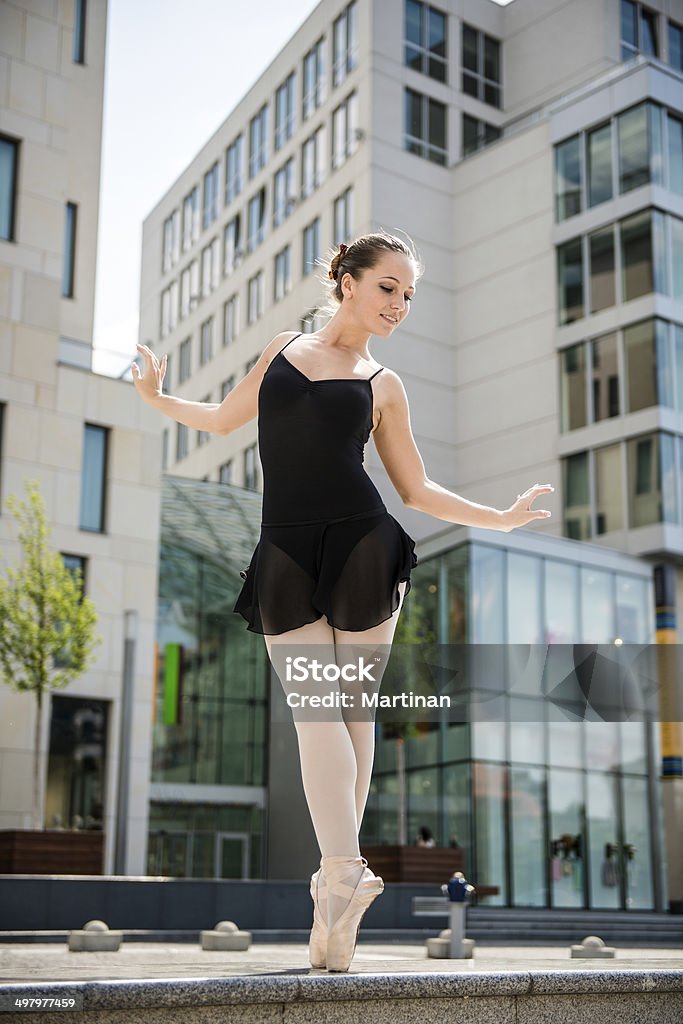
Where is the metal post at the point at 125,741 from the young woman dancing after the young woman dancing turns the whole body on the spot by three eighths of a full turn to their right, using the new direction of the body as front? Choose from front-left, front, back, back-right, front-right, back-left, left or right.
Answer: front-right

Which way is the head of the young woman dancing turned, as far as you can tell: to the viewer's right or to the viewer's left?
to the viewer's right

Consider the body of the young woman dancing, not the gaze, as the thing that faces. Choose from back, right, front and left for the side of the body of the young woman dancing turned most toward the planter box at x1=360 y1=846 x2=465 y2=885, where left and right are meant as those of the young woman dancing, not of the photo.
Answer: back

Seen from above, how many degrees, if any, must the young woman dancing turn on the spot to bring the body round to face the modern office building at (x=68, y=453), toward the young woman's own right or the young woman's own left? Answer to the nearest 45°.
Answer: approximately 180°

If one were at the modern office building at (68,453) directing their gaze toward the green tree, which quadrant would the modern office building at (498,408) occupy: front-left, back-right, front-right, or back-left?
back-left

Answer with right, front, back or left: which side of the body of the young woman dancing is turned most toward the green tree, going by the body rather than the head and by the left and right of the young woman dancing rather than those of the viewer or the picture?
back

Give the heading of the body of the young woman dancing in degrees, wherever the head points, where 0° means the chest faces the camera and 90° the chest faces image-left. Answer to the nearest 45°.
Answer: approximately 0°

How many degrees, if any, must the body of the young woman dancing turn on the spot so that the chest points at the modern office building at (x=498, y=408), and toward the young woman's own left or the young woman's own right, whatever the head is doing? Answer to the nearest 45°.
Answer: approximately 180°
